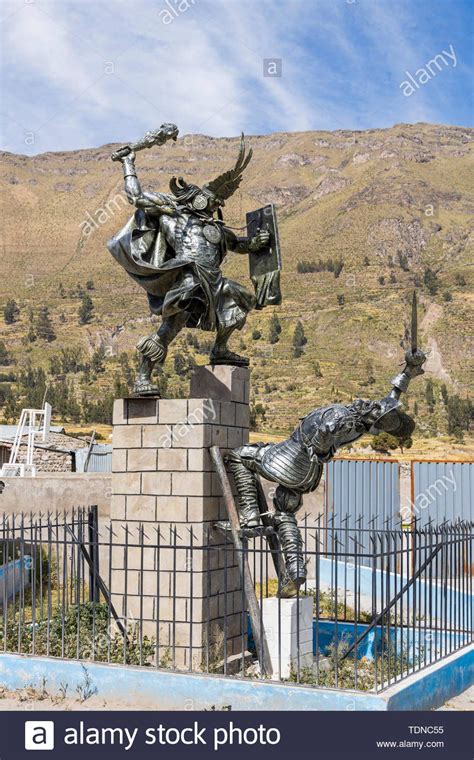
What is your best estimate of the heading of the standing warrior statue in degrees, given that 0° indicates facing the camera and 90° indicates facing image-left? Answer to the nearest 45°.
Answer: approximately 315°
